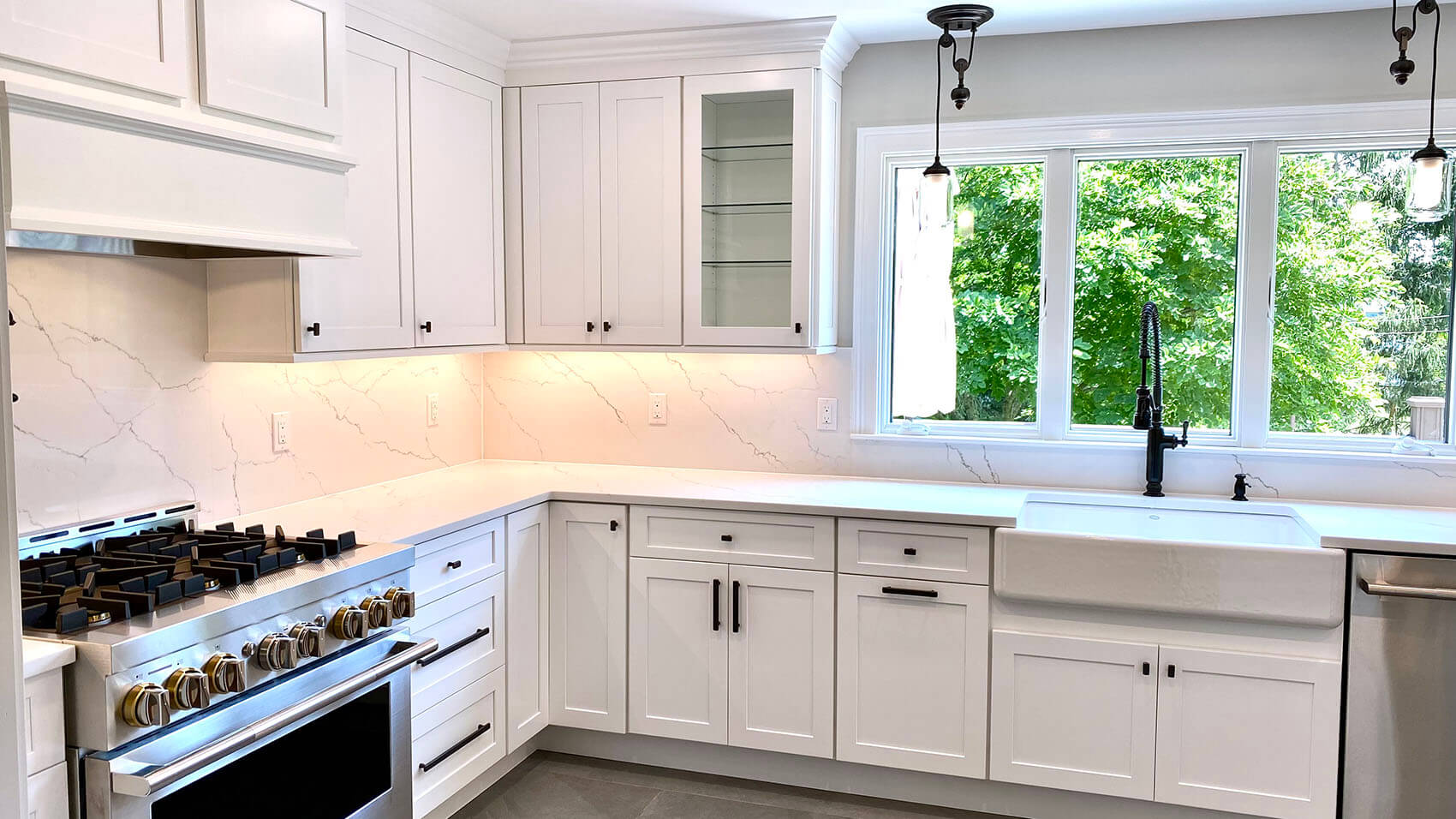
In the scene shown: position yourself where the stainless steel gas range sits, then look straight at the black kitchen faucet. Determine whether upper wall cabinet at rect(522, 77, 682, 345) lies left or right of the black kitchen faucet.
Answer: left

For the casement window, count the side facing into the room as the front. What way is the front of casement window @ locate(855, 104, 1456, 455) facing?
toward the camera

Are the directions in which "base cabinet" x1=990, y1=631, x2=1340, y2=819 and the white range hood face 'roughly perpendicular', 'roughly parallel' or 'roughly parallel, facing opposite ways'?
roughly perpendicular

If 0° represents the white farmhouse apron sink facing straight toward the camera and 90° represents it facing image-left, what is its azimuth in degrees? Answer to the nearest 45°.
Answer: approximately 0°

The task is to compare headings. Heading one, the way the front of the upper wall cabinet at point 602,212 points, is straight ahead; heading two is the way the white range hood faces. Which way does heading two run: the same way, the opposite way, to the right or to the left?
to the left

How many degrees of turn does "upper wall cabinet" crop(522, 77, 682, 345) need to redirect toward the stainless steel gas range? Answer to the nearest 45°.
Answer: approximately 45° to its right

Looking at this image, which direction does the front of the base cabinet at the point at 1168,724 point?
toward the camera

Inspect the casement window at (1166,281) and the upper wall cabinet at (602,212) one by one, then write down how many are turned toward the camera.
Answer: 2

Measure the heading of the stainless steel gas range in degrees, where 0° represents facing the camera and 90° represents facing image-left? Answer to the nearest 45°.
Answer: approximately 315°
